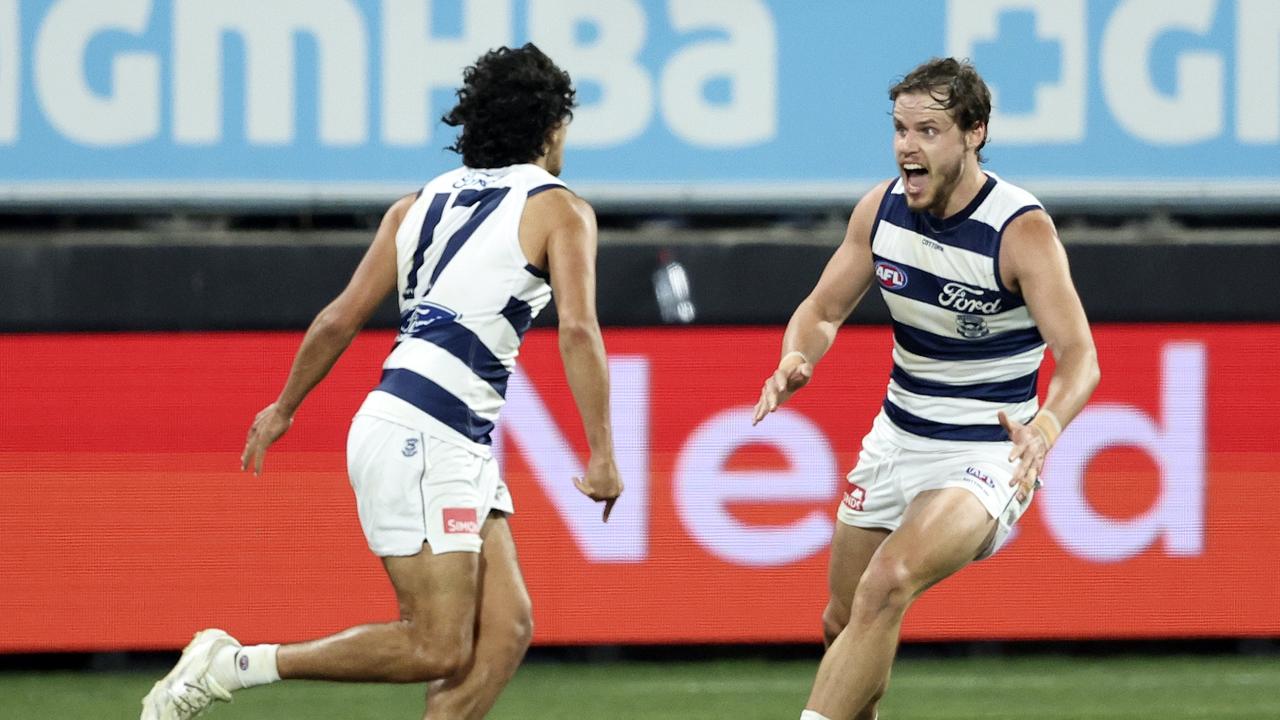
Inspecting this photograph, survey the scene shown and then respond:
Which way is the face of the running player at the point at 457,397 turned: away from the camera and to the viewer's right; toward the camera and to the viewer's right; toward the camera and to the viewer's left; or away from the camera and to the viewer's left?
away from the camera and to the viewer's right

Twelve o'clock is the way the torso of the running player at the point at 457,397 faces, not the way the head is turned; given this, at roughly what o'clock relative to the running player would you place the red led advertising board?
The red led advertising board is roughly at 11 o'clock from the running player.

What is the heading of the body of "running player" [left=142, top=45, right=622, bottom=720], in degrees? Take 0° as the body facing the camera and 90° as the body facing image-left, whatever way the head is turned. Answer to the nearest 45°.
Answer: approximately 225°

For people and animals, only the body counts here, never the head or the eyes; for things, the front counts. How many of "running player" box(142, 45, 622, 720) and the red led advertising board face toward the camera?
1

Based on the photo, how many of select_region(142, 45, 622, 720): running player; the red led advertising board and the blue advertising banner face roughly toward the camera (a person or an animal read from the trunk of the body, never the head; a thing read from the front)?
2

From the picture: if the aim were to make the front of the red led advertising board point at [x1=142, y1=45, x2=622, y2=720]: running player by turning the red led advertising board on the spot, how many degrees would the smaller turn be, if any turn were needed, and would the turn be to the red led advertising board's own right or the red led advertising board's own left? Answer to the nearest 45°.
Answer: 0° — it already faces them

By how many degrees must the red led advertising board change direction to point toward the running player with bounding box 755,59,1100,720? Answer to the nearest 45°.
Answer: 0° — it already faces them

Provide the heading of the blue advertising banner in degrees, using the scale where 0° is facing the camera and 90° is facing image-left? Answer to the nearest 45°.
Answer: approximately 0°

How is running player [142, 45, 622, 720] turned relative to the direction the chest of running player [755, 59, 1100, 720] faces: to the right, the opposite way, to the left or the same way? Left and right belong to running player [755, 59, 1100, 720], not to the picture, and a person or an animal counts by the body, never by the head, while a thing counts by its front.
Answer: the opposite way

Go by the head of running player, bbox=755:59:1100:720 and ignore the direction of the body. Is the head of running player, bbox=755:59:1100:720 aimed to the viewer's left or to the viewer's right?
to the viewer's left

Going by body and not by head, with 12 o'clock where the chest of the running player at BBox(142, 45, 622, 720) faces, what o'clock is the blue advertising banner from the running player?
The blue advertising banner is roughly at 11 o'clock from the running player.
